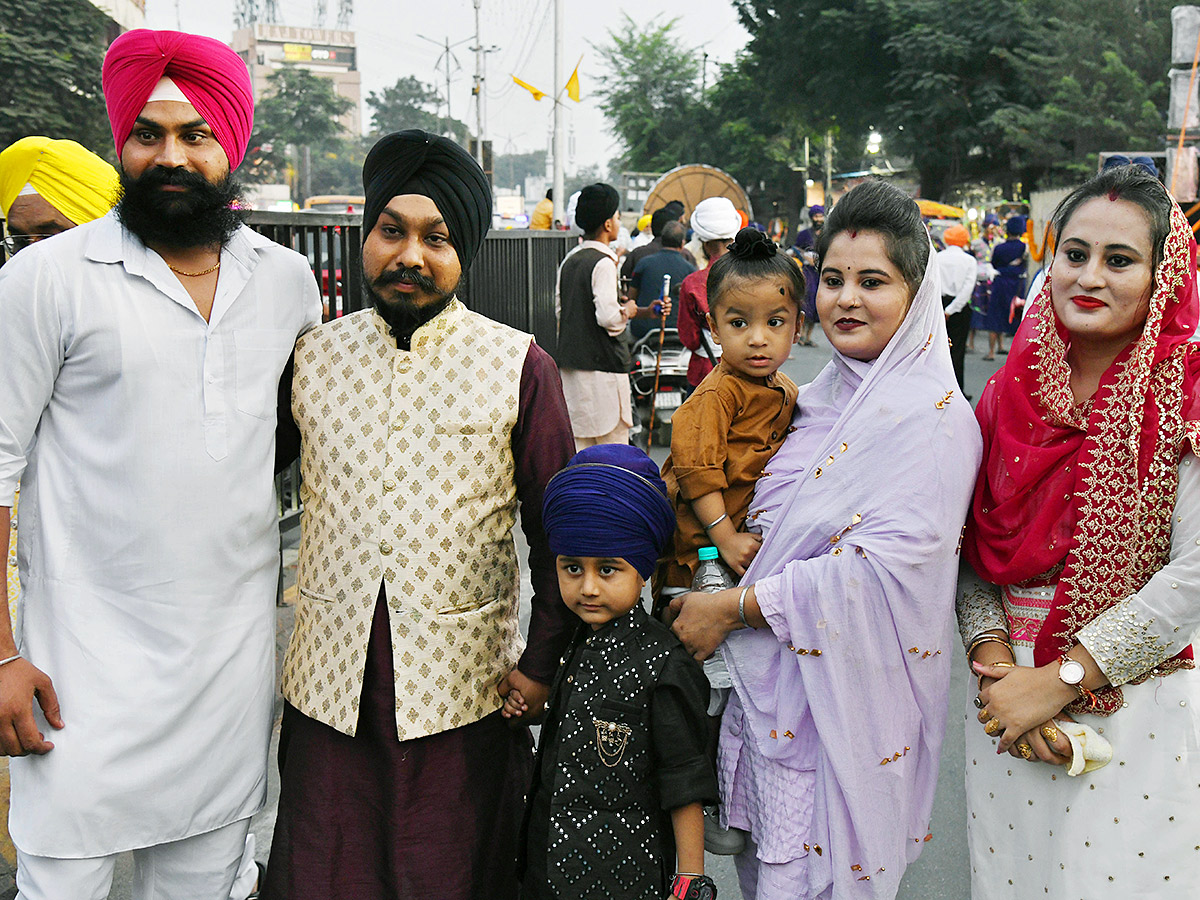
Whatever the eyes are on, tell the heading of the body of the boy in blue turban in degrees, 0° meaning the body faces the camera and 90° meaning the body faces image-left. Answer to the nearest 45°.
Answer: approximately 45°

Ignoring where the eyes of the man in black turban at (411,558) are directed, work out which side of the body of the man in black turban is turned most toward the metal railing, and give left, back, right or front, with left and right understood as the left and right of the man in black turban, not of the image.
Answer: back

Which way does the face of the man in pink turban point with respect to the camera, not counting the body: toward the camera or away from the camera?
toward the camera

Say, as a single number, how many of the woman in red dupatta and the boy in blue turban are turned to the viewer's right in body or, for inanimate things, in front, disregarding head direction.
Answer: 0

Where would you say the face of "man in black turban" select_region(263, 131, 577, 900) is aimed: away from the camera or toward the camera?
toward the camera

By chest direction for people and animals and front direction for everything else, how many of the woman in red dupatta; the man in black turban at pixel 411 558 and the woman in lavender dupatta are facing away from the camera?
0

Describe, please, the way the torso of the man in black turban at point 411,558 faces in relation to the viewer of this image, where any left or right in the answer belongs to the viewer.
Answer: facing the viewer

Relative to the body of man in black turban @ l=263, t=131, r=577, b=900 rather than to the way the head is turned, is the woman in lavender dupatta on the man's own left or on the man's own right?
on the man's own left

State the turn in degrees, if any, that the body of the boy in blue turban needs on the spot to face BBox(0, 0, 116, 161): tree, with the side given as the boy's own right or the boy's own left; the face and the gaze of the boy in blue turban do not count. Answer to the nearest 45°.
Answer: approximately 90° to the boy's own right

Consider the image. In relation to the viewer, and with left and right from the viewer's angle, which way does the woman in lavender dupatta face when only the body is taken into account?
facing the viewer and to the left of the viewer

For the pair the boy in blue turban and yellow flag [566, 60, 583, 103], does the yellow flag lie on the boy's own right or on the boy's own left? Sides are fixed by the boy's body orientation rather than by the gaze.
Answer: on the boy's own right

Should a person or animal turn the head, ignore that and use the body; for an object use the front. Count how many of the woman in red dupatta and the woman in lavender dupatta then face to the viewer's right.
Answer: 0

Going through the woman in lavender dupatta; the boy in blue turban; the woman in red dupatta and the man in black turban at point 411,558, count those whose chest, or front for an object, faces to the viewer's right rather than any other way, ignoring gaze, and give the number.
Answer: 0

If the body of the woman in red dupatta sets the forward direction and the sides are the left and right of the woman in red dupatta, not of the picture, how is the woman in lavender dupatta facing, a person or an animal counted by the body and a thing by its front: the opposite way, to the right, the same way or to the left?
the same way
